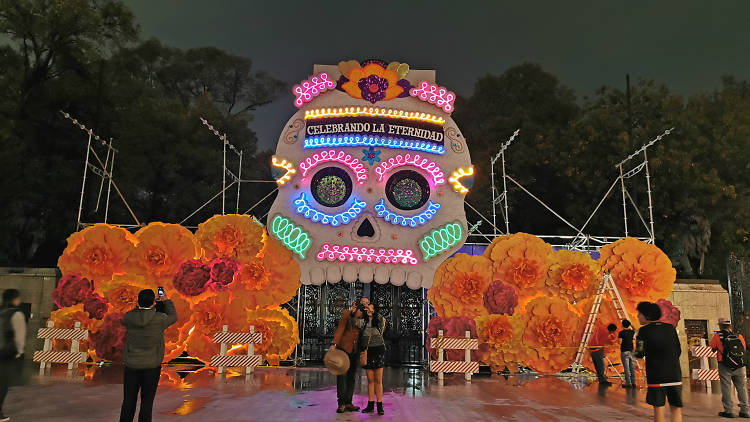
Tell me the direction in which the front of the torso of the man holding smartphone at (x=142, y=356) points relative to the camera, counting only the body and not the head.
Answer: away from the camera

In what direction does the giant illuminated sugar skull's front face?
toward the camera

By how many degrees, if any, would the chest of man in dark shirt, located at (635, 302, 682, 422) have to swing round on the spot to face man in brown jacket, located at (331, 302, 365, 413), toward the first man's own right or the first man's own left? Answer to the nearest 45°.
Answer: approximately 45° to the first man's own left

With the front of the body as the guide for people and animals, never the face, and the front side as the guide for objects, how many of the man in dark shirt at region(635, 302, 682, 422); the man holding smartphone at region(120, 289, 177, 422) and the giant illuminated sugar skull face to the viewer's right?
0

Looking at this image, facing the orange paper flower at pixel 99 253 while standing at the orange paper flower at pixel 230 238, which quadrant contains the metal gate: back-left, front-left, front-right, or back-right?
back-right

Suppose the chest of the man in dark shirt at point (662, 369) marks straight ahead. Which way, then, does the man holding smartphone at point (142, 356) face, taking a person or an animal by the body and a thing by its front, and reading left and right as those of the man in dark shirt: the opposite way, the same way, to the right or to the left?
the same way

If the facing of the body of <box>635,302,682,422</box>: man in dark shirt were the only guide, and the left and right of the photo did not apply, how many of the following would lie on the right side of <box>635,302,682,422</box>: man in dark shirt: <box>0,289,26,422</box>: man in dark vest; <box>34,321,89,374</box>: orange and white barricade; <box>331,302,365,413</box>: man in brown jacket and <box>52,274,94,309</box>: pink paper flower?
0

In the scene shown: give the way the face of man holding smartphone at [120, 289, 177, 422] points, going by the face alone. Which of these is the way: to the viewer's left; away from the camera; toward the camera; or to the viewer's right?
away from the camera

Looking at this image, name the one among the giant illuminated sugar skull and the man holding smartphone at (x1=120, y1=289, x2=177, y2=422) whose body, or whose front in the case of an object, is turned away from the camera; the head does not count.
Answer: the man holding smartphone

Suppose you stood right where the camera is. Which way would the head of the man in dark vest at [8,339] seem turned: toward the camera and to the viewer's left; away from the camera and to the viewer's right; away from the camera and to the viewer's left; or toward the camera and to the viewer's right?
away from the camera and to the viewer's right

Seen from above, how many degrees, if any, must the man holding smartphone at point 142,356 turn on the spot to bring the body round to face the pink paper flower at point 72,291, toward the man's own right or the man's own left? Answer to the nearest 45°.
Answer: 0° — they already face it

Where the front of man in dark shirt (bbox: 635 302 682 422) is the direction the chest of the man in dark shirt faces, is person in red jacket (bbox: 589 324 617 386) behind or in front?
in front

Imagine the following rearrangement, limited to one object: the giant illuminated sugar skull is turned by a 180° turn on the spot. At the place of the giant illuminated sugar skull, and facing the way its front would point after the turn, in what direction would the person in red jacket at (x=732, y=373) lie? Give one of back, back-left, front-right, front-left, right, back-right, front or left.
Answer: back-right

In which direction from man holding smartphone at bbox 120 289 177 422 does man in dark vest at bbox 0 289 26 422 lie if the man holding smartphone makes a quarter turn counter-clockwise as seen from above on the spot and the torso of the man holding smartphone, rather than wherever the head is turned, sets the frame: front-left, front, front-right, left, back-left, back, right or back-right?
front-right

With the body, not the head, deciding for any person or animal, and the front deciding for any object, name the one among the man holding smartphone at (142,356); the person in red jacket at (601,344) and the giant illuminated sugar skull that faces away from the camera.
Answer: the man holding smartphone

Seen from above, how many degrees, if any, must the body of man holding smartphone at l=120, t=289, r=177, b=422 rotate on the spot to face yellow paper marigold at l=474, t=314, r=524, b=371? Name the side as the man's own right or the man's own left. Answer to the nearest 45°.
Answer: approximately 45° to the man's own right

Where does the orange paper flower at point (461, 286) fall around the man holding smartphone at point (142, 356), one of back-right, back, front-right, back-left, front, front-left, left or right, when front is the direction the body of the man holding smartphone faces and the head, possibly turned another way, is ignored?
front-right
